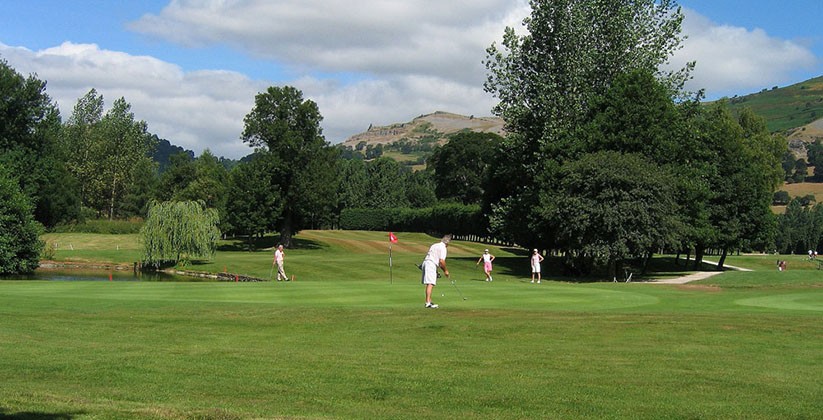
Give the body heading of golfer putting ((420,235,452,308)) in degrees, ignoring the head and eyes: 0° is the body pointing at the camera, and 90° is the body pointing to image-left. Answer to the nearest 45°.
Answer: approximately 270°
